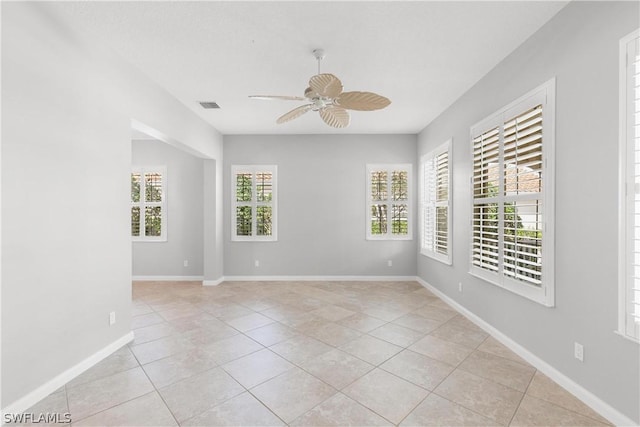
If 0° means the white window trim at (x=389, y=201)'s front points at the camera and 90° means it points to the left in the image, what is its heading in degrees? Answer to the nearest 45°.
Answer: approximately 0°

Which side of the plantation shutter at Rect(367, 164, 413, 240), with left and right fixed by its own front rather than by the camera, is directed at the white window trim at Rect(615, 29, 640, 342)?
front

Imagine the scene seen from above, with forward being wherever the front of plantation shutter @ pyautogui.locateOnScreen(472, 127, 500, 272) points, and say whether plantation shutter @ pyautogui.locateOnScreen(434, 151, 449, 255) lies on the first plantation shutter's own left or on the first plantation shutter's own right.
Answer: on the first plantation shutter's own right

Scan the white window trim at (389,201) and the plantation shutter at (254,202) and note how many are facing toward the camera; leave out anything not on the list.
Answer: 2

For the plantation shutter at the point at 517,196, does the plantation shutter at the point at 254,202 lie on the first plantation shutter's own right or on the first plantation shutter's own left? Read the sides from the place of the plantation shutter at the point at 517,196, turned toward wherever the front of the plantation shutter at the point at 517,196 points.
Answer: on the first plantation shutter's own right

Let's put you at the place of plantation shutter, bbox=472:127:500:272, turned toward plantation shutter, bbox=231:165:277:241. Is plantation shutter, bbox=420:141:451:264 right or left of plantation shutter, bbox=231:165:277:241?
right

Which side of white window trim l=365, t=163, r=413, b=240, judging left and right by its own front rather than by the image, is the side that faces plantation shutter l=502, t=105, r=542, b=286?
front

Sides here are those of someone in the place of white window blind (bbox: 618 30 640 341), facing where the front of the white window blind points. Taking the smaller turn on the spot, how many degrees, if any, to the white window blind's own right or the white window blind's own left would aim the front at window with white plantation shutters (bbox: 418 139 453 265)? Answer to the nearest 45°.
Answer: approximately 90° to the white window blind's own right

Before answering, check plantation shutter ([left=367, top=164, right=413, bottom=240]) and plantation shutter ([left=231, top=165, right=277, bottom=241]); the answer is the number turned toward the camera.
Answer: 2

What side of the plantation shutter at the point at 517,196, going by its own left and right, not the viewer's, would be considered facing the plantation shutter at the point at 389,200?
right

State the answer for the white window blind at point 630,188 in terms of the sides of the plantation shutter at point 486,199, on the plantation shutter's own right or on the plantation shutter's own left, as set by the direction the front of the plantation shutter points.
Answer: on the plantation shutter's own left
